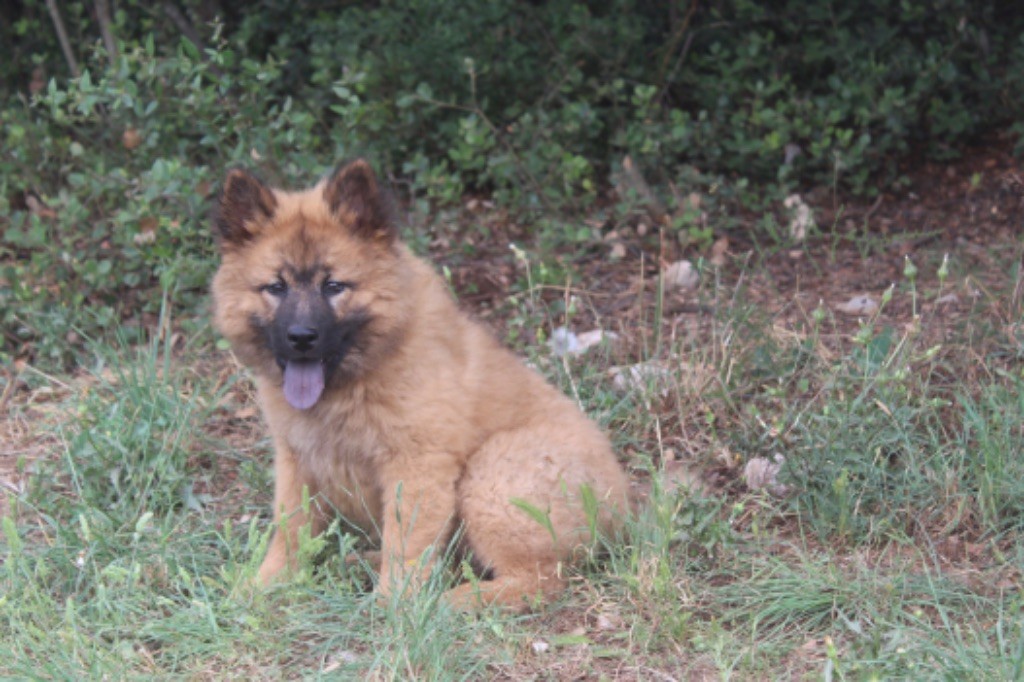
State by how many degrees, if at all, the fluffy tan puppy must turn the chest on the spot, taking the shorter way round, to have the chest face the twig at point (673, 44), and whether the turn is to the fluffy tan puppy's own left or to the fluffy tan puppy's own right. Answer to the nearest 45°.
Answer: approximately 180°

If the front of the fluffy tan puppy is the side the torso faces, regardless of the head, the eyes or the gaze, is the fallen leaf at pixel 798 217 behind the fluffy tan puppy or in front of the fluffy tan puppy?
behind

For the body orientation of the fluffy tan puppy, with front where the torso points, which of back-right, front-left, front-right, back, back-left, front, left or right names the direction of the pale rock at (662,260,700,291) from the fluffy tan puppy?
back

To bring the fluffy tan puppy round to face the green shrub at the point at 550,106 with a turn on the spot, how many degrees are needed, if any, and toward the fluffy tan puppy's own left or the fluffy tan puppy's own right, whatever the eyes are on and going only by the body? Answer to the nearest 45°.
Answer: approximately 135° to the fluffy tan puppy's own right

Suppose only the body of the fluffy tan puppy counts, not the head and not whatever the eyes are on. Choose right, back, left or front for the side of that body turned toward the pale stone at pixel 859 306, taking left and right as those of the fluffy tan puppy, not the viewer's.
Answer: back

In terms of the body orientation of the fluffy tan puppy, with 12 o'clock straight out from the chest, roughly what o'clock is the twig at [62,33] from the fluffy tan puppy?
The twig is roughly at 4 o'clock from the fluffy tan puppy.

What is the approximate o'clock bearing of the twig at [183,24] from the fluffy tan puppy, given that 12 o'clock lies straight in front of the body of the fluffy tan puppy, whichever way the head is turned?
The twig is roughly at 4 o'clock from the fluffy tan puppy.

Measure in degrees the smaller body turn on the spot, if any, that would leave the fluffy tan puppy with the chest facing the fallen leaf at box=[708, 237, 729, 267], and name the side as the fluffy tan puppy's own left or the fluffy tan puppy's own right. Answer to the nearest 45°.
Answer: approximately 180°

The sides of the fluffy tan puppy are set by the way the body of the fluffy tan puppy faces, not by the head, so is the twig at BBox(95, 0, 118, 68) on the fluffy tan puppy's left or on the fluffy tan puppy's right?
on the fluffy tan puppy's right

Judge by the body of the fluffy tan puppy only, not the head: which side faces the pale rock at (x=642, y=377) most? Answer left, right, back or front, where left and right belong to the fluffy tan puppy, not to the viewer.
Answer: back

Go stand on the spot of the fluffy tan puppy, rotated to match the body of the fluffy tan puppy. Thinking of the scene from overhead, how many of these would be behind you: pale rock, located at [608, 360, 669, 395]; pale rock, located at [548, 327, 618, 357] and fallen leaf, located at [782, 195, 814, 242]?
3

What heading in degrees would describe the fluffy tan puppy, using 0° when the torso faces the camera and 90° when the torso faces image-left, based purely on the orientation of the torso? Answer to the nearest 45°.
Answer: approximately 45°

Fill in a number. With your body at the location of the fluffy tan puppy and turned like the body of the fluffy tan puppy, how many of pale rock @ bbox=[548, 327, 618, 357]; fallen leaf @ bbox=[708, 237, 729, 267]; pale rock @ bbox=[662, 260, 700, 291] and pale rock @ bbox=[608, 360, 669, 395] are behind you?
4

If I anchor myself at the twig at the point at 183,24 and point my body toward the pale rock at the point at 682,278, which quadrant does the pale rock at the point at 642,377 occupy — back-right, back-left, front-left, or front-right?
front-right
